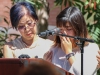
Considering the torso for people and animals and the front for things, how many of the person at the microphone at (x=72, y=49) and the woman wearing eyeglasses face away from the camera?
0

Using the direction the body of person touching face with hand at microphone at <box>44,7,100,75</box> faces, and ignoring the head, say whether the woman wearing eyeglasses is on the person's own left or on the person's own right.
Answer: on the person's own right

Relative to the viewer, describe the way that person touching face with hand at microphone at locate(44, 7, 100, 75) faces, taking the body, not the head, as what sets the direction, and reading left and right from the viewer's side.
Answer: facing the viewer and to the left of the viewer

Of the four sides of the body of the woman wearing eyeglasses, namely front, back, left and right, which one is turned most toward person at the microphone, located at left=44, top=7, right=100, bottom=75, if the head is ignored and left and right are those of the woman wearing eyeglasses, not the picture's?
left

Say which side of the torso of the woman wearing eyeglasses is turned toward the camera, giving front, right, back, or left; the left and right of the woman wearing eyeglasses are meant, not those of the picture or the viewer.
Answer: front
